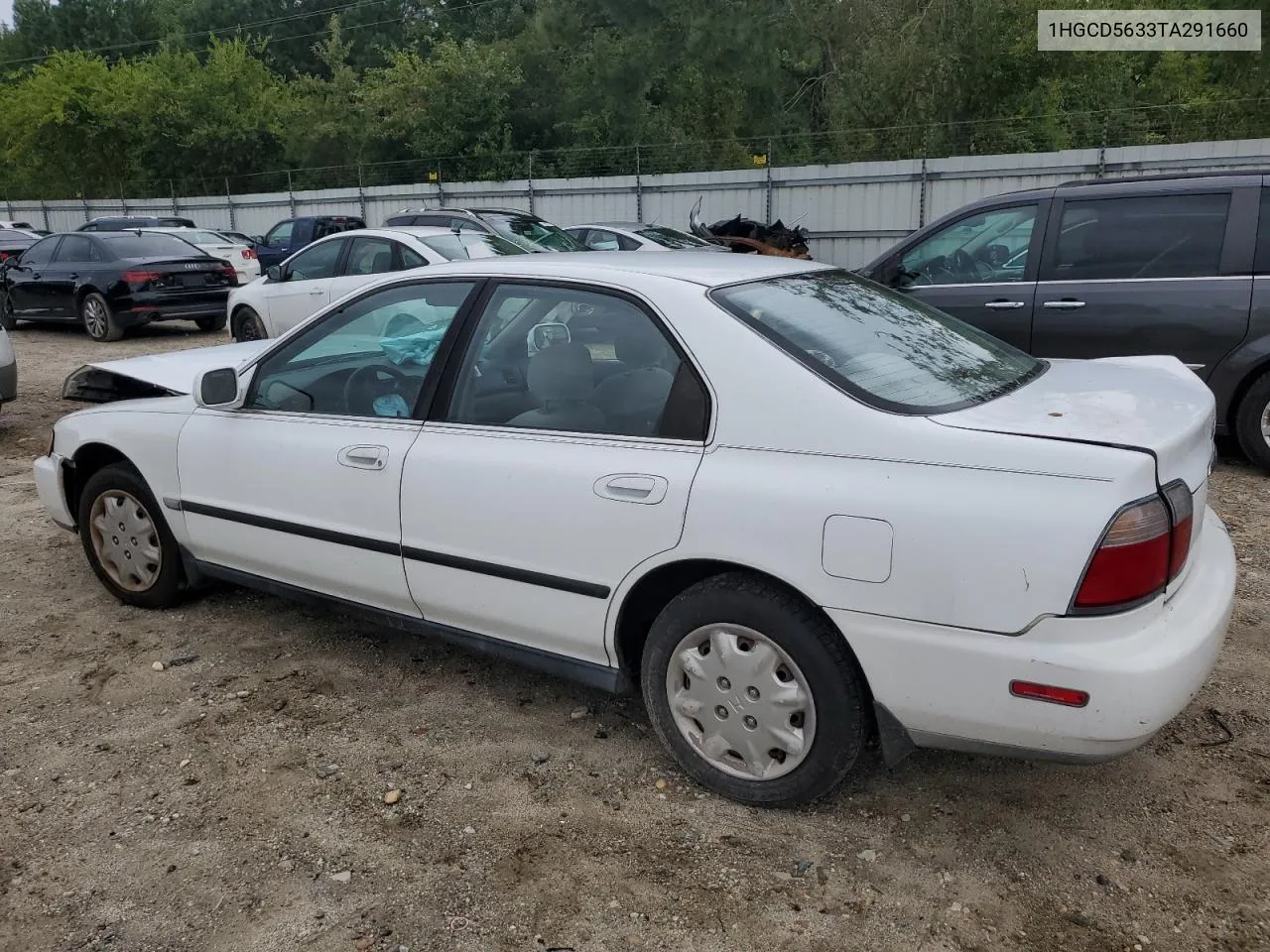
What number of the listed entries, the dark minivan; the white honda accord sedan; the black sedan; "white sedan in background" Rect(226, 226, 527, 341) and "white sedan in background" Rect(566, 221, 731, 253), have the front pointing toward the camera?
0

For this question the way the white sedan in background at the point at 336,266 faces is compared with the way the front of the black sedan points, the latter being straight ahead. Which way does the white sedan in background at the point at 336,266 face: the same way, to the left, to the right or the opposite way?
the same way

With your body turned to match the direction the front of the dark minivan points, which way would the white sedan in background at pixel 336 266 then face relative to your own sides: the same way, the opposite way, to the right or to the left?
the same way

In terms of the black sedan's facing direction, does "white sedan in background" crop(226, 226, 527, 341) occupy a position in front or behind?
behind

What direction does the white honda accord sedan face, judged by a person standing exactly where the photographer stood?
facing away from the viewer and to the left of the viewer

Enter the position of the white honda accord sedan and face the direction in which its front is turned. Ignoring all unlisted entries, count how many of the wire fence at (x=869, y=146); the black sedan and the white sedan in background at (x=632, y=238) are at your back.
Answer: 0

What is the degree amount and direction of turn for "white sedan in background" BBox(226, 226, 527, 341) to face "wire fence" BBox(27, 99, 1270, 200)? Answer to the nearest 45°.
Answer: approximately 90° to its right

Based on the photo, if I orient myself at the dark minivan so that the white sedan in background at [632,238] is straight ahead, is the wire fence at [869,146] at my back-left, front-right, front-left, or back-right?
front-right

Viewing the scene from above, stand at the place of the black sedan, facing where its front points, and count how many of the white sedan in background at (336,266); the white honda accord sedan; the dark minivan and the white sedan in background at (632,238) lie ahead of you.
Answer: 0

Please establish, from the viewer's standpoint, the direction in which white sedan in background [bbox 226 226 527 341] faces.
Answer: facing away from the viewer and to the left of the viewer

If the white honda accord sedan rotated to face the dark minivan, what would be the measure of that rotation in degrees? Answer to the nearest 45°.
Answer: approximately 90° to its right

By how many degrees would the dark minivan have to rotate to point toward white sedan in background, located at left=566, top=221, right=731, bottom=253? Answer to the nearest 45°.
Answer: approximately 45° to its right

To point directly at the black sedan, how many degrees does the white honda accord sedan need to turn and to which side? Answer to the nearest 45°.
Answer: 0° — it already faces it

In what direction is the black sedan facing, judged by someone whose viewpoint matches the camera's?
facing away from the viewer and to the left of the viewer

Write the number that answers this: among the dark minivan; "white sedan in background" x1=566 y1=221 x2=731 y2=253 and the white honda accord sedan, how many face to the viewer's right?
0

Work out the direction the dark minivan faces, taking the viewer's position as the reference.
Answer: facing to the left of the viewer

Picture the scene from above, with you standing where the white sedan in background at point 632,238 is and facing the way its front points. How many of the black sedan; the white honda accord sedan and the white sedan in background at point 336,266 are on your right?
0

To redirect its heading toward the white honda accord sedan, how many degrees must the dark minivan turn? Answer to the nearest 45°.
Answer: approximately 90° to its left
